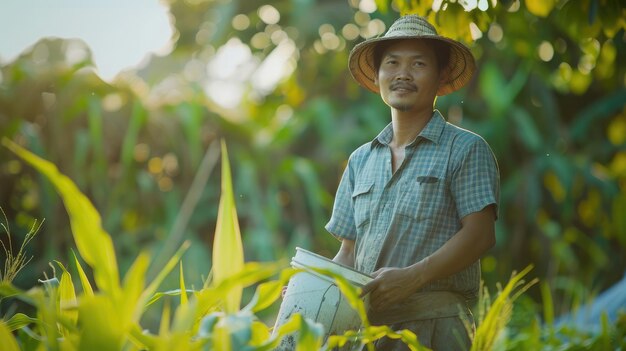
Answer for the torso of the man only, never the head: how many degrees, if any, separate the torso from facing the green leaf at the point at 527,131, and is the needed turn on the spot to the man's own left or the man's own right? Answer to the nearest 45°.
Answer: approximately 135° to the man's own right

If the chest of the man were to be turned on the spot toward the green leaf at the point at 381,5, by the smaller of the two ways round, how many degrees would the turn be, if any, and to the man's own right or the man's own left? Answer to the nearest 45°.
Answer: approximately 135° to the man's own right

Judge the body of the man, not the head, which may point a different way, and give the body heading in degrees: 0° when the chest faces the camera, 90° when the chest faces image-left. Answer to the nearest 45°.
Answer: approximately 45°

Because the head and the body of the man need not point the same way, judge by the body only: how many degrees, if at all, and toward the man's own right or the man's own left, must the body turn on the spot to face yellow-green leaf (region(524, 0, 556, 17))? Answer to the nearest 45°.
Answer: approximately 135° to the man's own right
